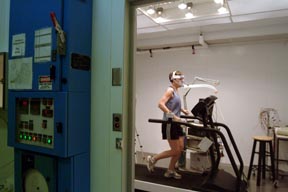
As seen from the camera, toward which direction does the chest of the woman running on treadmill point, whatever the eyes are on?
to the viewer's right

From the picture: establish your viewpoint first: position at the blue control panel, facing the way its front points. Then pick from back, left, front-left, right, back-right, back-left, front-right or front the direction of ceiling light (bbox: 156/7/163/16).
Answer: back

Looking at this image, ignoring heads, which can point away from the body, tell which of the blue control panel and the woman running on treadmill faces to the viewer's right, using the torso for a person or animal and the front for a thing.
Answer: the woman running on treadmill

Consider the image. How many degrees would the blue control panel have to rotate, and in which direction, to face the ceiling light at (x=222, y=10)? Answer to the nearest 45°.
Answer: approximately 180°

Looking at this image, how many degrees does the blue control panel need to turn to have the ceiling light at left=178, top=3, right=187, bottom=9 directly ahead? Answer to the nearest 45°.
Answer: approximately 180°

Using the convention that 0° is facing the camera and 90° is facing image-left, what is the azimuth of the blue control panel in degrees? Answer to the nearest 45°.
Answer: approximately 45°

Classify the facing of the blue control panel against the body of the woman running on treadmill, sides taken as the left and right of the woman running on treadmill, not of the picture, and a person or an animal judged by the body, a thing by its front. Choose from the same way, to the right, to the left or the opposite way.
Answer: to the right

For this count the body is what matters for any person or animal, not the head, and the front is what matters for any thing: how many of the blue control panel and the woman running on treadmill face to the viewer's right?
1
